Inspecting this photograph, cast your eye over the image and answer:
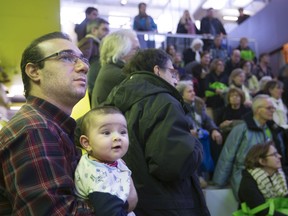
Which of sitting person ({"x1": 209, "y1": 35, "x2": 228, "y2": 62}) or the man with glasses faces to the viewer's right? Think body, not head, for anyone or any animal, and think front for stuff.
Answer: the man with glasses

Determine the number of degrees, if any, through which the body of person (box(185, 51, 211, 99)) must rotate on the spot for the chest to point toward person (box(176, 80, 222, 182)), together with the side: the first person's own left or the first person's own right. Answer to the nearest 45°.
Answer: approximately 45° to the first person's own right

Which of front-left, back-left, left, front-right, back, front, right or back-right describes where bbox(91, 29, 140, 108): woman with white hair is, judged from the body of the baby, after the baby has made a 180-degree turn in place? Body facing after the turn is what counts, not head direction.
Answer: front-right

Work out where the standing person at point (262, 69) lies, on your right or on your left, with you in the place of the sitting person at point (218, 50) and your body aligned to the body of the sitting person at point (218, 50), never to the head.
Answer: on your left

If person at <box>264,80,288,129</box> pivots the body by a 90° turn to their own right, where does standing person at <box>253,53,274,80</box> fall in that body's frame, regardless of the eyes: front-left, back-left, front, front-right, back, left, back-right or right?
back-right

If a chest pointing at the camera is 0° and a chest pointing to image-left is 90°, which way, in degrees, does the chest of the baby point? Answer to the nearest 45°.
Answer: approximately 315°

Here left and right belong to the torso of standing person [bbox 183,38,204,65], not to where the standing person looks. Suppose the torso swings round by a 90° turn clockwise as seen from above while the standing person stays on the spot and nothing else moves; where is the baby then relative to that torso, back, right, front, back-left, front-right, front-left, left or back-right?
front-left

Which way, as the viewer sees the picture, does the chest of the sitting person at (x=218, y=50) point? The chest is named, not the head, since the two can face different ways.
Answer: toward the camera

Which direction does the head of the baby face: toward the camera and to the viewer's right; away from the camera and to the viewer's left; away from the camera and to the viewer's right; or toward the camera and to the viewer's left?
toward the camera and to the viewer's right

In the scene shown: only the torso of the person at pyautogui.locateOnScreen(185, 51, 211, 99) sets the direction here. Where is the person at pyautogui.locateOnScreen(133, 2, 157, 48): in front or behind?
behind
